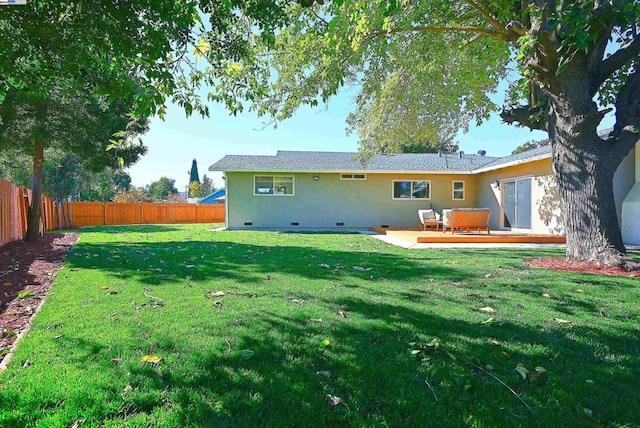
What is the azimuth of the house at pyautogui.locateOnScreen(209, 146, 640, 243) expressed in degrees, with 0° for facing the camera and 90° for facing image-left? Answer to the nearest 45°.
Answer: approximately 180°

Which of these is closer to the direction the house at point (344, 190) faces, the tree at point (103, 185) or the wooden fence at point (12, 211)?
the tree

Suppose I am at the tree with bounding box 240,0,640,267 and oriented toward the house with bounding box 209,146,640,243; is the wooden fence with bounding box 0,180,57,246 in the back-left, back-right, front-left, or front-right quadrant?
front-left

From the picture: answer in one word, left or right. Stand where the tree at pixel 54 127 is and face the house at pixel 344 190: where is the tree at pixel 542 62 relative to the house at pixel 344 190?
right

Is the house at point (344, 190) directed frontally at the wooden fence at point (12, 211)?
no

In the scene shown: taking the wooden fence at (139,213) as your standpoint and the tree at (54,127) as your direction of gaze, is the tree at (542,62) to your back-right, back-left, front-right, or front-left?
front-left

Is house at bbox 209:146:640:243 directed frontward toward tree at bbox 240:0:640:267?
no

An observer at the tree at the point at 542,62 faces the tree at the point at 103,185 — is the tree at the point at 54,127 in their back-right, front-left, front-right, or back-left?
front-left

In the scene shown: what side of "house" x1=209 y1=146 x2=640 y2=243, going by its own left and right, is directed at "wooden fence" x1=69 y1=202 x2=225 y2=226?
left

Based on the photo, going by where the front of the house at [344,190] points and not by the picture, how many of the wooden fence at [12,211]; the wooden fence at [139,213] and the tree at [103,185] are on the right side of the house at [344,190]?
0

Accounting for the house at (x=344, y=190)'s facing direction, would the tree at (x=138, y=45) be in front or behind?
behind

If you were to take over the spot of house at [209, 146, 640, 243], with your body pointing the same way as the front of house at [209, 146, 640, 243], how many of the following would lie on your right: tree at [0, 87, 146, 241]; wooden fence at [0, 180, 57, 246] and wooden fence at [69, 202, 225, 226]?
0
